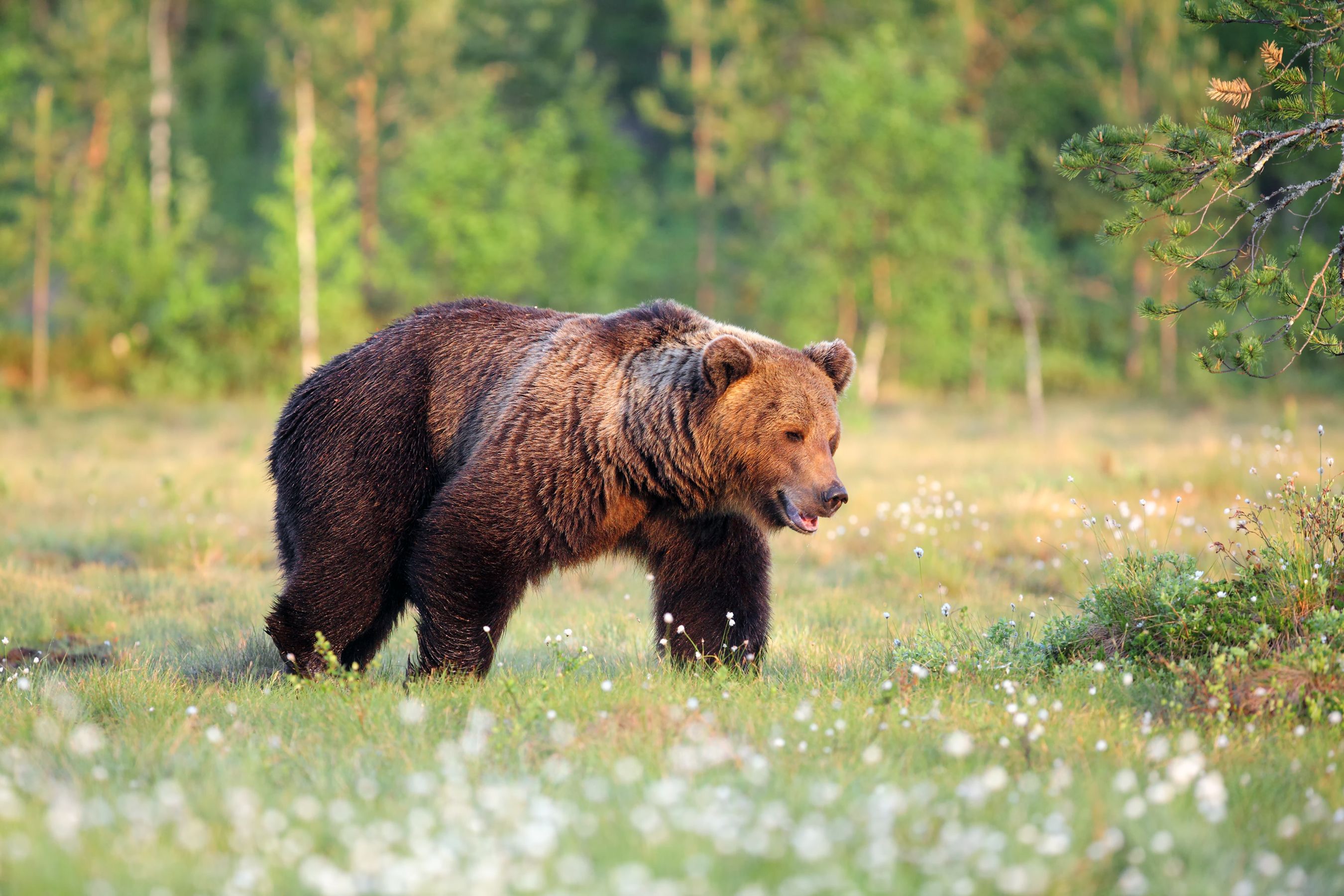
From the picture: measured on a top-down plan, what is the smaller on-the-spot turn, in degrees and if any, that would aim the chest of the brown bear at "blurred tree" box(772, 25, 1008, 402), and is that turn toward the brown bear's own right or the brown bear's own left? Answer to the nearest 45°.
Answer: approximately 90° to the brown bear's own left

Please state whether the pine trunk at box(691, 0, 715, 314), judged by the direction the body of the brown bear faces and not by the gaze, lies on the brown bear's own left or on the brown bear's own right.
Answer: on the brown bear's own left

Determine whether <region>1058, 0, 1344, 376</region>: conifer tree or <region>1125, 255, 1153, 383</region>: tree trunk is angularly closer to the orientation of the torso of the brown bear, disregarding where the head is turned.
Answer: the conifer tree

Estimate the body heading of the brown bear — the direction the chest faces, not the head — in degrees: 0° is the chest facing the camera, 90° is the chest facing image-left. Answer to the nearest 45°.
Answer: approximately 270°

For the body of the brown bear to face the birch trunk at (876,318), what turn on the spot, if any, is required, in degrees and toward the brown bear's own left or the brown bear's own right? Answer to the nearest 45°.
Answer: approximately 90° to the brown bear's own left

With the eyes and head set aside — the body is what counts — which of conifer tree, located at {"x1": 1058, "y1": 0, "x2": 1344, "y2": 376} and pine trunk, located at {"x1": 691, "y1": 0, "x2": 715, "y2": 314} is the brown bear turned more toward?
the conifer tree

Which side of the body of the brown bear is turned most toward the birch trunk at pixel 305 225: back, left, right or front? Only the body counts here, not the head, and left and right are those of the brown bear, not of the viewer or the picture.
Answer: left

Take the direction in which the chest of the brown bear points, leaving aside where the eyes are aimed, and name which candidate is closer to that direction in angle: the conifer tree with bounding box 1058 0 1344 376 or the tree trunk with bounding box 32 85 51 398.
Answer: the conifer tree

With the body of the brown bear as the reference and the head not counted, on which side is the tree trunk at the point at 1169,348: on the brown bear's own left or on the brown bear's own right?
on the brown bear's own left

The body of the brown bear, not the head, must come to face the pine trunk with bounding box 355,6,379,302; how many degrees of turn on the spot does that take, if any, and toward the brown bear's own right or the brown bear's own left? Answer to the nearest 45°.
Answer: approximately 90° to the brown bear's own left

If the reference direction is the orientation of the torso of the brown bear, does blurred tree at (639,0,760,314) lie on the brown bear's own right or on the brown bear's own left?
on the brown bear's own left
